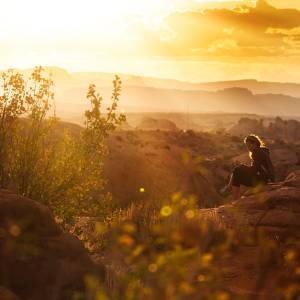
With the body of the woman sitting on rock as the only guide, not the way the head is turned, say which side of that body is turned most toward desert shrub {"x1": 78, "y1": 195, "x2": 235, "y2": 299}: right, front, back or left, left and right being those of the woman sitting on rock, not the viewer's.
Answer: left

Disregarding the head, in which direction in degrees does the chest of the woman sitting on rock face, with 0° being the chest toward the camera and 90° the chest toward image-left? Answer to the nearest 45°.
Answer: approximately 90°

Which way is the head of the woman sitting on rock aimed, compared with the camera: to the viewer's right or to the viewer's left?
to the viewer's left

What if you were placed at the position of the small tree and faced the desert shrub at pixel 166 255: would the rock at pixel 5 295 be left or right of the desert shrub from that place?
right

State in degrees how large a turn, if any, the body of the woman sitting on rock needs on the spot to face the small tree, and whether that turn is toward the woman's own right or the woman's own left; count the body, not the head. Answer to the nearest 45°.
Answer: approximately 45° to the woman's own left

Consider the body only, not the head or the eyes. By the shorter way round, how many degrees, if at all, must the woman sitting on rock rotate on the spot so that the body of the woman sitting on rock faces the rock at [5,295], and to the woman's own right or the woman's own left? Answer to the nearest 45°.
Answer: approximately 90° to the woman's own left
